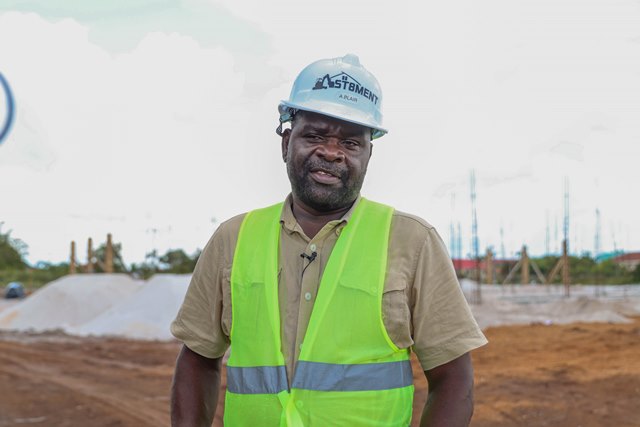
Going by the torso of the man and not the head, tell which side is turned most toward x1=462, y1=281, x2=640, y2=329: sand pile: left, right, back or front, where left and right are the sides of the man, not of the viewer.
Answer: back

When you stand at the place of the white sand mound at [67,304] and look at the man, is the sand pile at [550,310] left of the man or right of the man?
left

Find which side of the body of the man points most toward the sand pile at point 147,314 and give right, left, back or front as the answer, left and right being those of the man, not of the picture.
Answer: back

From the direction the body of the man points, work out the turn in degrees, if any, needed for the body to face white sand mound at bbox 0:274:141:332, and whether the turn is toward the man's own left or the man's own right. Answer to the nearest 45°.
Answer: approximately 180°

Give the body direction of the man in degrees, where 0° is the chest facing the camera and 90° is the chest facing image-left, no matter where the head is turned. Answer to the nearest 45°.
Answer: approximately 0°
